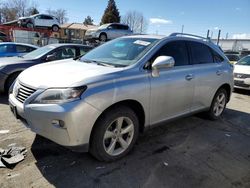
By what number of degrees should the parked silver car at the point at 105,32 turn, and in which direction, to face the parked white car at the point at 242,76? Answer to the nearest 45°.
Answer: approximately 90° to its left

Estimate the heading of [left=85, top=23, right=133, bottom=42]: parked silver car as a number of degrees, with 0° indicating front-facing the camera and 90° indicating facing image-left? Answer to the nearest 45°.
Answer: approximately 45°

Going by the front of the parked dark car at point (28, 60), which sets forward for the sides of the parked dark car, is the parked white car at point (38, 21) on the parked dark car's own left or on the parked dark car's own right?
on the parked dark car's own right

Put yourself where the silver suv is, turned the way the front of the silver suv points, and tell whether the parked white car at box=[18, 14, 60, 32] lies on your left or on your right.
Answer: on your right

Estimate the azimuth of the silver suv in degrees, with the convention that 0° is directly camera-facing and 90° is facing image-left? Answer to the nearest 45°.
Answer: approximately 45°
